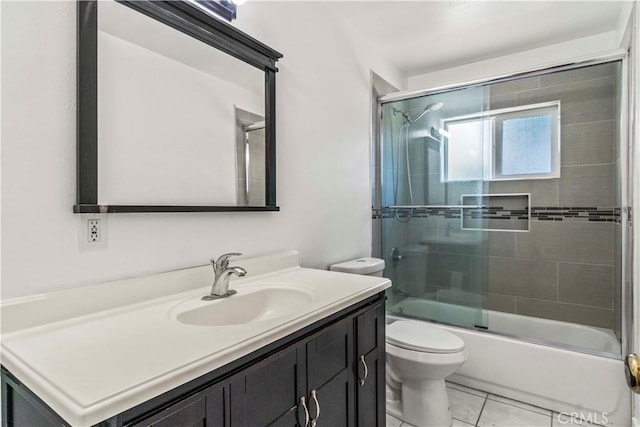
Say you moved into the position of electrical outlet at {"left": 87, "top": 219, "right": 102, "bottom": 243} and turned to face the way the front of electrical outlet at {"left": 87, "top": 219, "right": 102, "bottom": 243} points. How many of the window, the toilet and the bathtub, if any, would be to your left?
3

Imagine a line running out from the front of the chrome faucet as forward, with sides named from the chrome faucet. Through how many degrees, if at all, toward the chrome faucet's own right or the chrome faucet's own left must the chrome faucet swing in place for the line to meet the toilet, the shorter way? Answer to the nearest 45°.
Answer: approximately 45° to the chrome faucet's own left

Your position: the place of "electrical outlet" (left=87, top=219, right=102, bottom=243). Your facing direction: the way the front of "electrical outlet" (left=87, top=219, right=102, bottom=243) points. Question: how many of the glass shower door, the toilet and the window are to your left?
3

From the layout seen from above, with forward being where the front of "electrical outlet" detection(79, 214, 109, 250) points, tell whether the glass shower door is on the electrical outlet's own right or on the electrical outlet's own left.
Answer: on the electrical outlet's own left

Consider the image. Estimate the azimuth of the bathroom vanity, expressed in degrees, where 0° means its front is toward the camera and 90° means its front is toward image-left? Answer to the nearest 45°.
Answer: approximately 315°

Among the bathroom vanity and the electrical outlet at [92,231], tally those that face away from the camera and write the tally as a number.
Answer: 0

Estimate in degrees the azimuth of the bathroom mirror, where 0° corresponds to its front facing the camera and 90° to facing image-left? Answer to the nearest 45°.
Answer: approximately 315°
